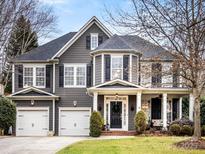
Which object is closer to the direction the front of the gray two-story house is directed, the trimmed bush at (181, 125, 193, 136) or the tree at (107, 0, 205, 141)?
the tree

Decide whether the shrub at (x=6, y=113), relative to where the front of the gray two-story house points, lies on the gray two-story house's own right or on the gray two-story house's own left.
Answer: on the gray two-story house's own right

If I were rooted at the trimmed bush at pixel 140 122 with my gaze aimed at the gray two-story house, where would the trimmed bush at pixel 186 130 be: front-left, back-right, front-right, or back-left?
back-right

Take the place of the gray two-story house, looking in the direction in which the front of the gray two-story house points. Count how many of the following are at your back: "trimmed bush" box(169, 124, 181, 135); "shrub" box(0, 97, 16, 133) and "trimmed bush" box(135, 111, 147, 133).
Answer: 0

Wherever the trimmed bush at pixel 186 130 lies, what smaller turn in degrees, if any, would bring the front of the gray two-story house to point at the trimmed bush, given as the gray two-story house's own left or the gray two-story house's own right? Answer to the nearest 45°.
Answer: approximately 45° to the gray two-story house's own left

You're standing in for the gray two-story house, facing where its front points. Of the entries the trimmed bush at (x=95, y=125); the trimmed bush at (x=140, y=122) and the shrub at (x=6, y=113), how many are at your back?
0

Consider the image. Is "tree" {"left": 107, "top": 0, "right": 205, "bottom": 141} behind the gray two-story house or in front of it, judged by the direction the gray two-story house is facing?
in front

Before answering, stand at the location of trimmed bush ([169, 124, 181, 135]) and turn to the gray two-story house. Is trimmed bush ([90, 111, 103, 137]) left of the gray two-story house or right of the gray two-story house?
left

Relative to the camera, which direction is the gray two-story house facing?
toward the camera

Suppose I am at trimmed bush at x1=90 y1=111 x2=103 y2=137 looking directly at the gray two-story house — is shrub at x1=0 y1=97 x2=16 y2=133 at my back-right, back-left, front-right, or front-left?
front-left

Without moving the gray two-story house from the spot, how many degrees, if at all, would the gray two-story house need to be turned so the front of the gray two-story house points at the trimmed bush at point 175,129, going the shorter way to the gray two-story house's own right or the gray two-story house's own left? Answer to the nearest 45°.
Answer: approximately 45° to the gray two-story house's own left
